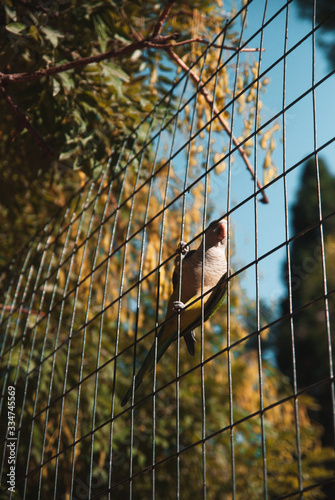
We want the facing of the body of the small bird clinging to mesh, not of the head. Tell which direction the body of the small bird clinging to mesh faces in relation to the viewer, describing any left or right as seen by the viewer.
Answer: facing the viewer and to the right of the viewer
